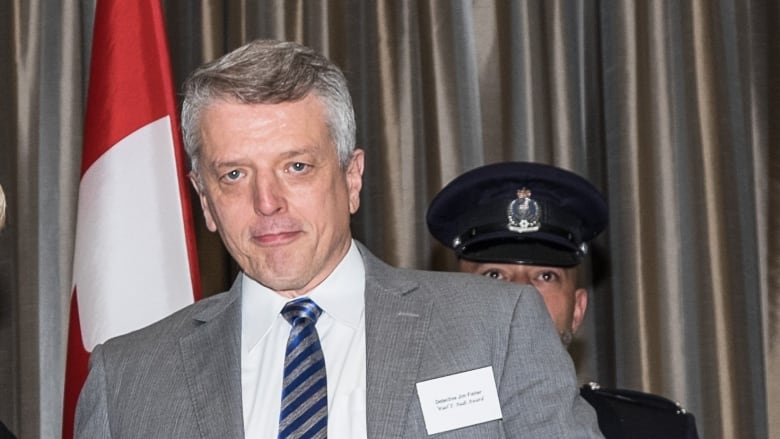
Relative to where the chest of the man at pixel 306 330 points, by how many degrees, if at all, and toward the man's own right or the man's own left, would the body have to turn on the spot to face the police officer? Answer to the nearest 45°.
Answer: approximately 135° to the man's own left

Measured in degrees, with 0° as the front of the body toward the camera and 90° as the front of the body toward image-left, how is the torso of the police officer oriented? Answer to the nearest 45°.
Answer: approximately 0°

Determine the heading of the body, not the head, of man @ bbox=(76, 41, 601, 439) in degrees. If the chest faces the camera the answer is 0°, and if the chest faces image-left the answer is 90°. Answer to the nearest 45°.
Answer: approximately 0°

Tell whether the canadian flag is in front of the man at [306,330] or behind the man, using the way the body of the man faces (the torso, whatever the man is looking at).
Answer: behind

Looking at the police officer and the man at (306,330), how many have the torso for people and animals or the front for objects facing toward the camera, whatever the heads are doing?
2
